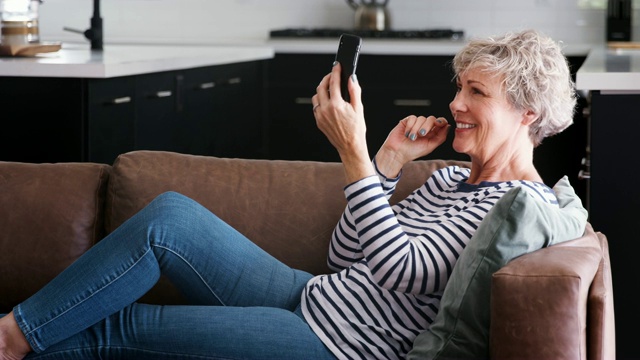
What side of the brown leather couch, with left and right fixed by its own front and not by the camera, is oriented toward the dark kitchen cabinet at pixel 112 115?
back

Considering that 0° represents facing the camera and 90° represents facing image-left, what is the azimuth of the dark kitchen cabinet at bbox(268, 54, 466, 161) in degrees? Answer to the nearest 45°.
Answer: approximately 0°

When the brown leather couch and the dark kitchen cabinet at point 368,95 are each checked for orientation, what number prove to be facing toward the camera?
2

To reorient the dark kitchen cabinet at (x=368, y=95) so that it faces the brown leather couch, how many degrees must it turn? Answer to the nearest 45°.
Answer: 0° — it already faces it
